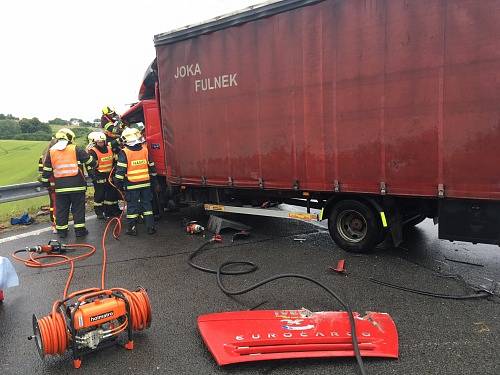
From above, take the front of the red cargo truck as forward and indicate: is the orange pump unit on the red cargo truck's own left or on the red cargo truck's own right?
on the red cargo truck's own left

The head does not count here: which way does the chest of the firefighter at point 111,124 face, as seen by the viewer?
to the viewer's right

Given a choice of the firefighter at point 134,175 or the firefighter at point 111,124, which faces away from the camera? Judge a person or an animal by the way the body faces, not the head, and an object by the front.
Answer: the firefighter at point 134,175

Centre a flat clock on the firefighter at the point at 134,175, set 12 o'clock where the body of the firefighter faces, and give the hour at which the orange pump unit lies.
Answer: The orange pump unit is roughly at 6 o'clock from the firefighter.

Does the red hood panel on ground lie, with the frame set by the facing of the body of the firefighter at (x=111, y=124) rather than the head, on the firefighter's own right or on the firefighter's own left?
on the firefighter's own right

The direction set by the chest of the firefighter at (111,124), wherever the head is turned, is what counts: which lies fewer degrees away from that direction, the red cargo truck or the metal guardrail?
the red cargo truck

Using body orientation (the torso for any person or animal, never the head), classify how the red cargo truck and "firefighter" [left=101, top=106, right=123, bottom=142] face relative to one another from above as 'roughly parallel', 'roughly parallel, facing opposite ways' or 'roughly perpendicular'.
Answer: roughly perpendicular

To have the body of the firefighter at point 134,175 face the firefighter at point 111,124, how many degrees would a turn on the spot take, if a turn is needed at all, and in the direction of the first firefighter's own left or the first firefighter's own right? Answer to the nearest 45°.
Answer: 0° — they already face them

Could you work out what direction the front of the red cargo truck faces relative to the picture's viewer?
facing away from the viewer and to the left of the viewer

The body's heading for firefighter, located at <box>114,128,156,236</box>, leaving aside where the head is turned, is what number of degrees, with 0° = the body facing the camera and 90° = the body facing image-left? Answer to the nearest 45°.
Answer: approximately 180°
